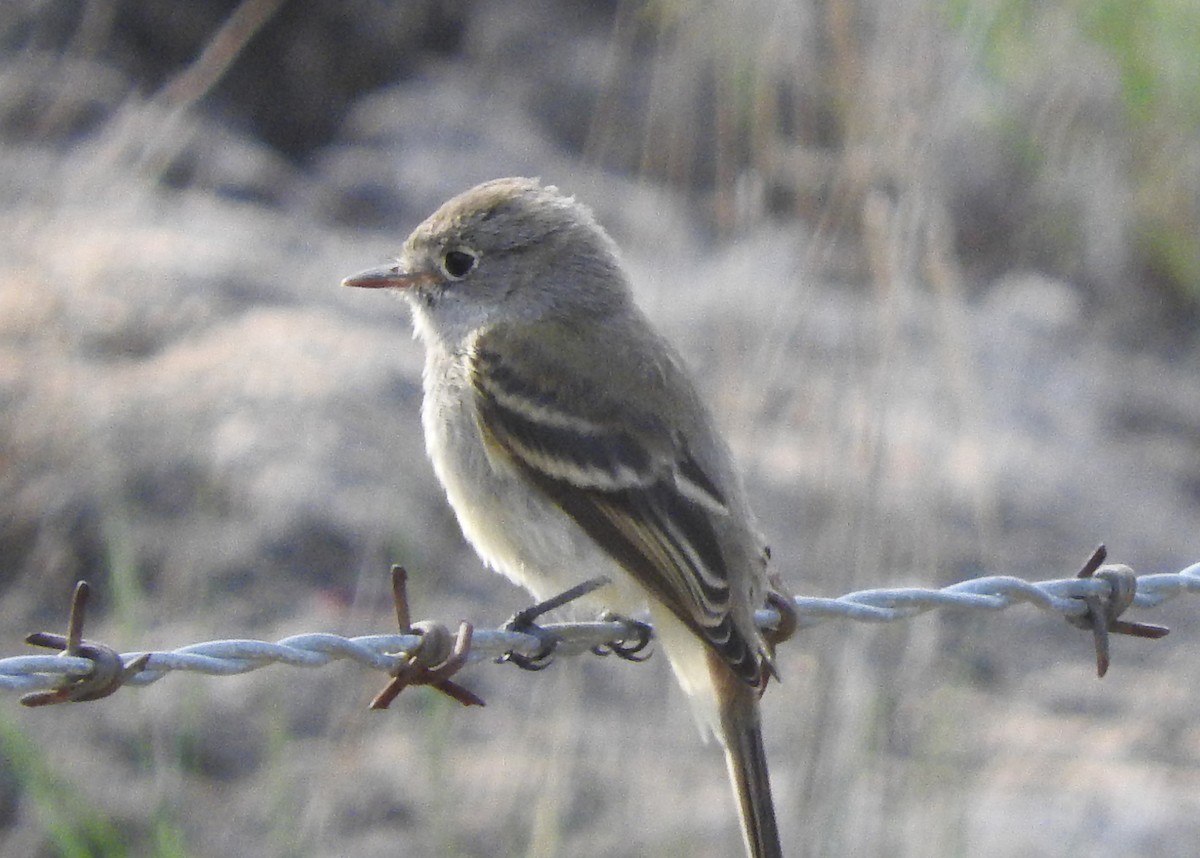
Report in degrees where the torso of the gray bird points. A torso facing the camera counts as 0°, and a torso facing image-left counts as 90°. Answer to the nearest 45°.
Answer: approximately 90°
